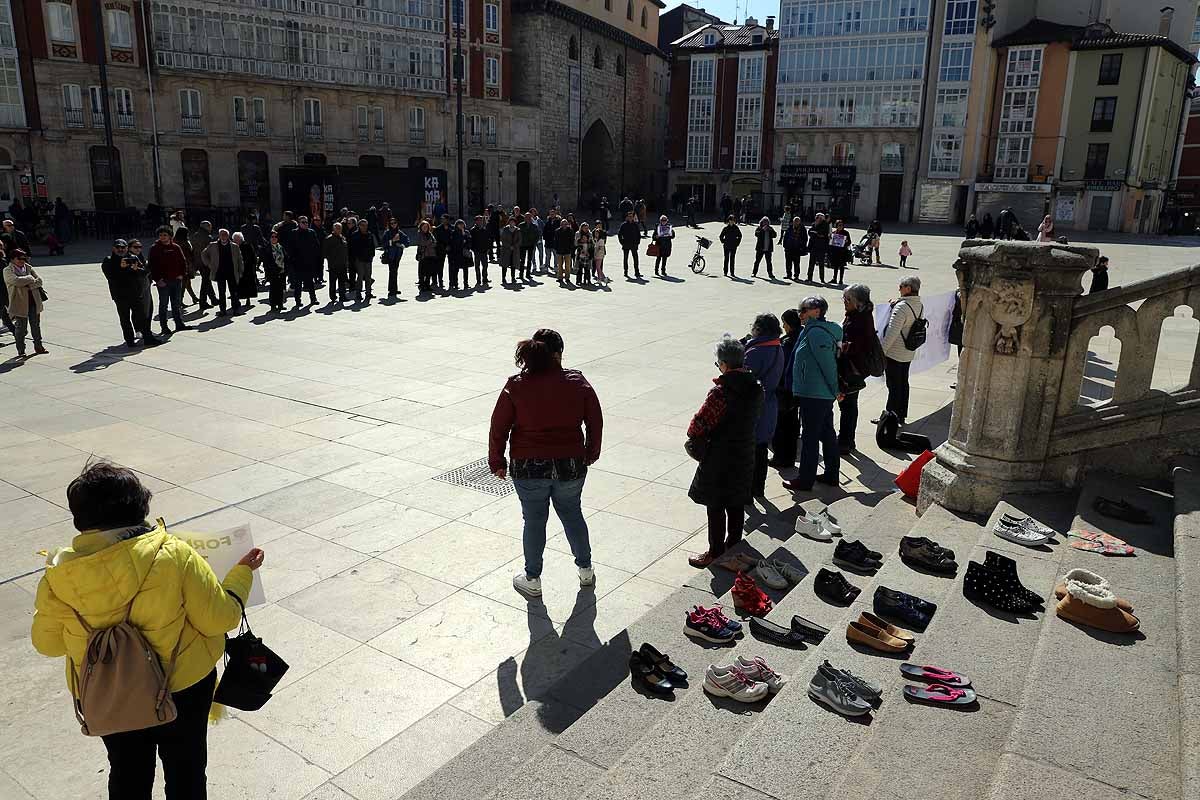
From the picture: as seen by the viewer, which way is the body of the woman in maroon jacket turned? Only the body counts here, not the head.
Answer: away from the camera

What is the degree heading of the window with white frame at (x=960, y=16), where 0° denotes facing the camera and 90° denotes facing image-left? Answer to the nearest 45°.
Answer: approximately 0°

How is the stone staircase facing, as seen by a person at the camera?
facing to the left of the viewer

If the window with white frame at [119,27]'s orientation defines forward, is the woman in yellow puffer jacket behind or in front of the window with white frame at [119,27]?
in front

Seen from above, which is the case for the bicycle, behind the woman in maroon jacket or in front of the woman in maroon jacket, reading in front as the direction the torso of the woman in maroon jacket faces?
in front

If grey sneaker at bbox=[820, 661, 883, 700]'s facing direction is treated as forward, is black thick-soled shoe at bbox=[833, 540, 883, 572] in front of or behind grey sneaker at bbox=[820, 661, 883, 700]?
behind

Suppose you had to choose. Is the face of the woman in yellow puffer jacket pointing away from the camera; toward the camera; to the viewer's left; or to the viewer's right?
away from the camera

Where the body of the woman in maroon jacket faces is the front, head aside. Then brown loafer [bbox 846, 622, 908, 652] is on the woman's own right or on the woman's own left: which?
on the woman's own right

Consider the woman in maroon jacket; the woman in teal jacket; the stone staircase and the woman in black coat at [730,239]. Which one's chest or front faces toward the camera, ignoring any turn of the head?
the woman in black coat

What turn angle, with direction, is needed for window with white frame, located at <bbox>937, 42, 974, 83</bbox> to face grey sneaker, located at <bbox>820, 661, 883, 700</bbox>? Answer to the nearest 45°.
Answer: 0° — it already faces it

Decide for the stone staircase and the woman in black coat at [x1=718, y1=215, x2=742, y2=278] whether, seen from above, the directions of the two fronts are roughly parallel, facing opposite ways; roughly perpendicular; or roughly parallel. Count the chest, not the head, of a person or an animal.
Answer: roughly perpendicular
